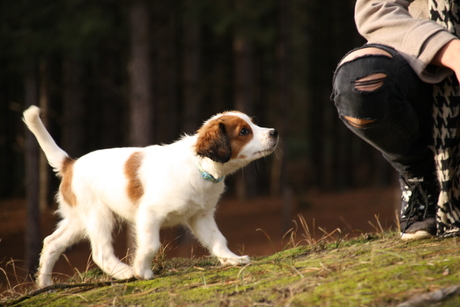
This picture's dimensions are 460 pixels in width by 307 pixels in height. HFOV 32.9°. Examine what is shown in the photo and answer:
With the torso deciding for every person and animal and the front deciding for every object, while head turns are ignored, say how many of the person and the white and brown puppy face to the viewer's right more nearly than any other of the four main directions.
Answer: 1

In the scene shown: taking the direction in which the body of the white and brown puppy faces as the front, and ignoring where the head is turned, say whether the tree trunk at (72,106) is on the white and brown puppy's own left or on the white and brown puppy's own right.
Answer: on the white and brown puppy's own left

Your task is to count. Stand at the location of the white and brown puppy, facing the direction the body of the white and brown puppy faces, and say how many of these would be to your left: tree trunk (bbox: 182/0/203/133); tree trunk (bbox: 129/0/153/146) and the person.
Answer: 2

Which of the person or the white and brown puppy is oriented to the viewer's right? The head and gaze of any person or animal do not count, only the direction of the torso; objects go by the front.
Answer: the white and brown puppy

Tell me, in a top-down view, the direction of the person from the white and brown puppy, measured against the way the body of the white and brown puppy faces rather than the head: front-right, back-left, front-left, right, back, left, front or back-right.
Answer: front-right

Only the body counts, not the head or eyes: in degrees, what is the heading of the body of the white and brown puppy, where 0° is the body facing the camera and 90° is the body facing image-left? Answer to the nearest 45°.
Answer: approximately 270°

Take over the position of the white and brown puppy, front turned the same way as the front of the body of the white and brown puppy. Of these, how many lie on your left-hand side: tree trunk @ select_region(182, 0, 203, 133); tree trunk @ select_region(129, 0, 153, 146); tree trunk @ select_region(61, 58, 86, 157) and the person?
3

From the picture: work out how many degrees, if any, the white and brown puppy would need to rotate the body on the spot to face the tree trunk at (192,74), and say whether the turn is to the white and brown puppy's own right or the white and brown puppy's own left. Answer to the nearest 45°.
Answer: approximately 90° to the white and brown puppy's own left
